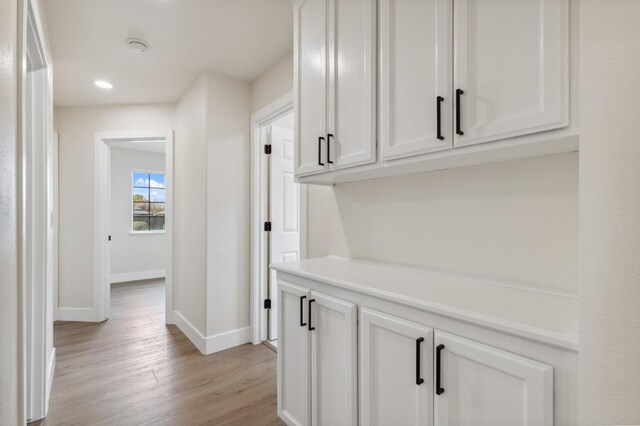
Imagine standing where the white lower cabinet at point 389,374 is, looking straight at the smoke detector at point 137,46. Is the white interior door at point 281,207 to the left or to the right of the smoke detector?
right

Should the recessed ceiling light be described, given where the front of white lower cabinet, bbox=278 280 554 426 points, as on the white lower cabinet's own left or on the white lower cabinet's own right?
on the white lower cabinet's own right

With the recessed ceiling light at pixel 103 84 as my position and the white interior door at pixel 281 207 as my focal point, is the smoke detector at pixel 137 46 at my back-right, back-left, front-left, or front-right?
front-right

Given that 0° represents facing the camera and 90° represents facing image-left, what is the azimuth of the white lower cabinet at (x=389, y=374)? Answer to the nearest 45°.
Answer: approximately 45°

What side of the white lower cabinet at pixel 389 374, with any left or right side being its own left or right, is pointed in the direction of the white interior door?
right

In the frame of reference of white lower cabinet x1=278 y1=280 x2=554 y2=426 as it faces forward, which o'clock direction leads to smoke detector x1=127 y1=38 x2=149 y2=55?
The smoke detector is roughly at 2 o'clock from the white lower cabinet.

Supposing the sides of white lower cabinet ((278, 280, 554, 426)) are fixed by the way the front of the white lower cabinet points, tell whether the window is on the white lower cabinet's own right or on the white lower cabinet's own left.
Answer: on the white lower cabinet's own right

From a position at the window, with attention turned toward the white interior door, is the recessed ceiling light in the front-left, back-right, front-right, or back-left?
front-right
